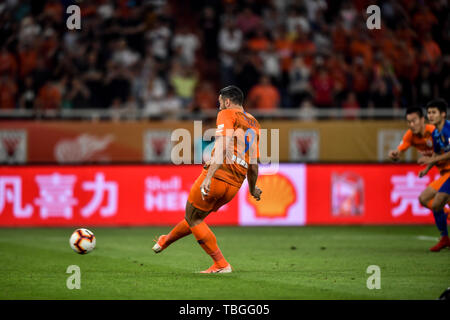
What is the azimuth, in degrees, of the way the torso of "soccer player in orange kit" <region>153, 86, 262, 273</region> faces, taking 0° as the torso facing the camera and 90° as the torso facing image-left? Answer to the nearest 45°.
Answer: approximately 135°

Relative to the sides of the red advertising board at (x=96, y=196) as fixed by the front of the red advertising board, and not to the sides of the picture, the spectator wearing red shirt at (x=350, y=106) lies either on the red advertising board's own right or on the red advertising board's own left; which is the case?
on the red advertising board's own left

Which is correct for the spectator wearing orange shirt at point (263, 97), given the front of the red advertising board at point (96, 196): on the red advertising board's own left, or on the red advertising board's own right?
on the red advertising board's own left
